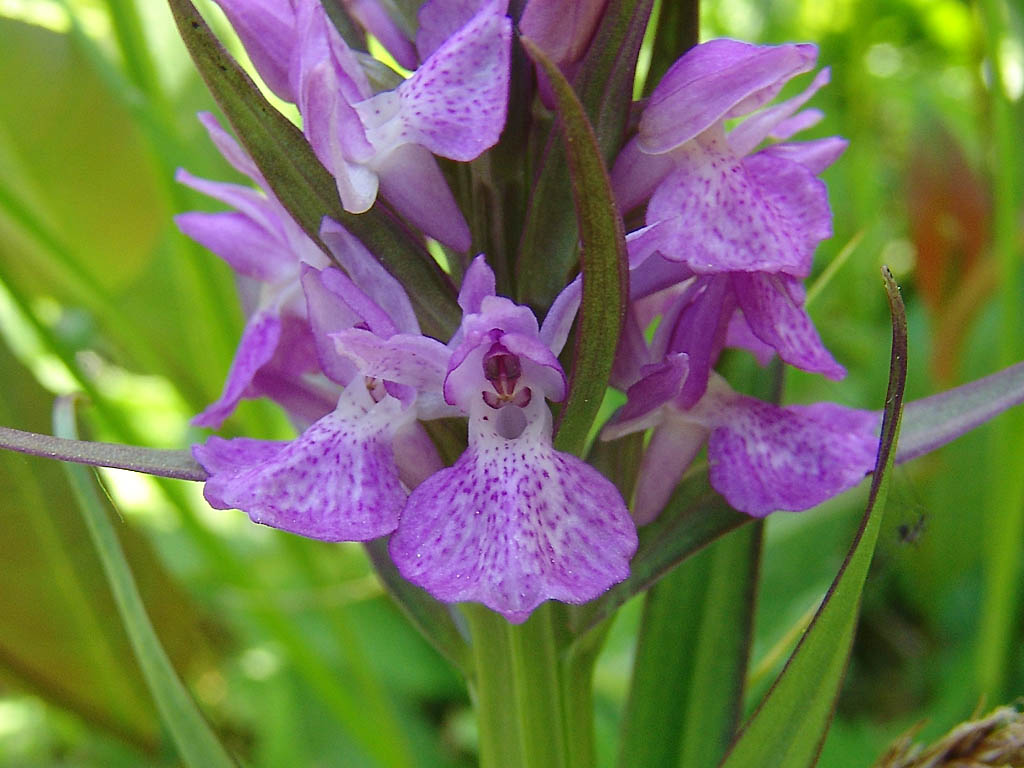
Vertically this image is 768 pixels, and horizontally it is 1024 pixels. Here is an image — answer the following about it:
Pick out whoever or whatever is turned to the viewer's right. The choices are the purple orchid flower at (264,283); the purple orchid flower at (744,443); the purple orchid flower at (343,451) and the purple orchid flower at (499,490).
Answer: the purple orchid flower at (744,443)

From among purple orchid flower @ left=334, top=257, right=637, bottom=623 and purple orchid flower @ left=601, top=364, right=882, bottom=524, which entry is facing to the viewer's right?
purple orchid flower @ left=601, top=364, right=882, bottom=524

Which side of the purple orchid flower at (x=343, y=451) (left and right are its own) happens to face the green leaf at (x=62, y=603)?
right

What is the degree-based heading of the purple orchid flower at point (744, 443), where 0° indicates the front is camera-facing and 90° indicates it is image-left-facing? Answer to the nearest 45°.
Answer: approximately 270°

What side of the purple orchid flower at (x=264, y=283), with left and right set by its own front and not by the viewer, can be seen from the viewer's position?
left
